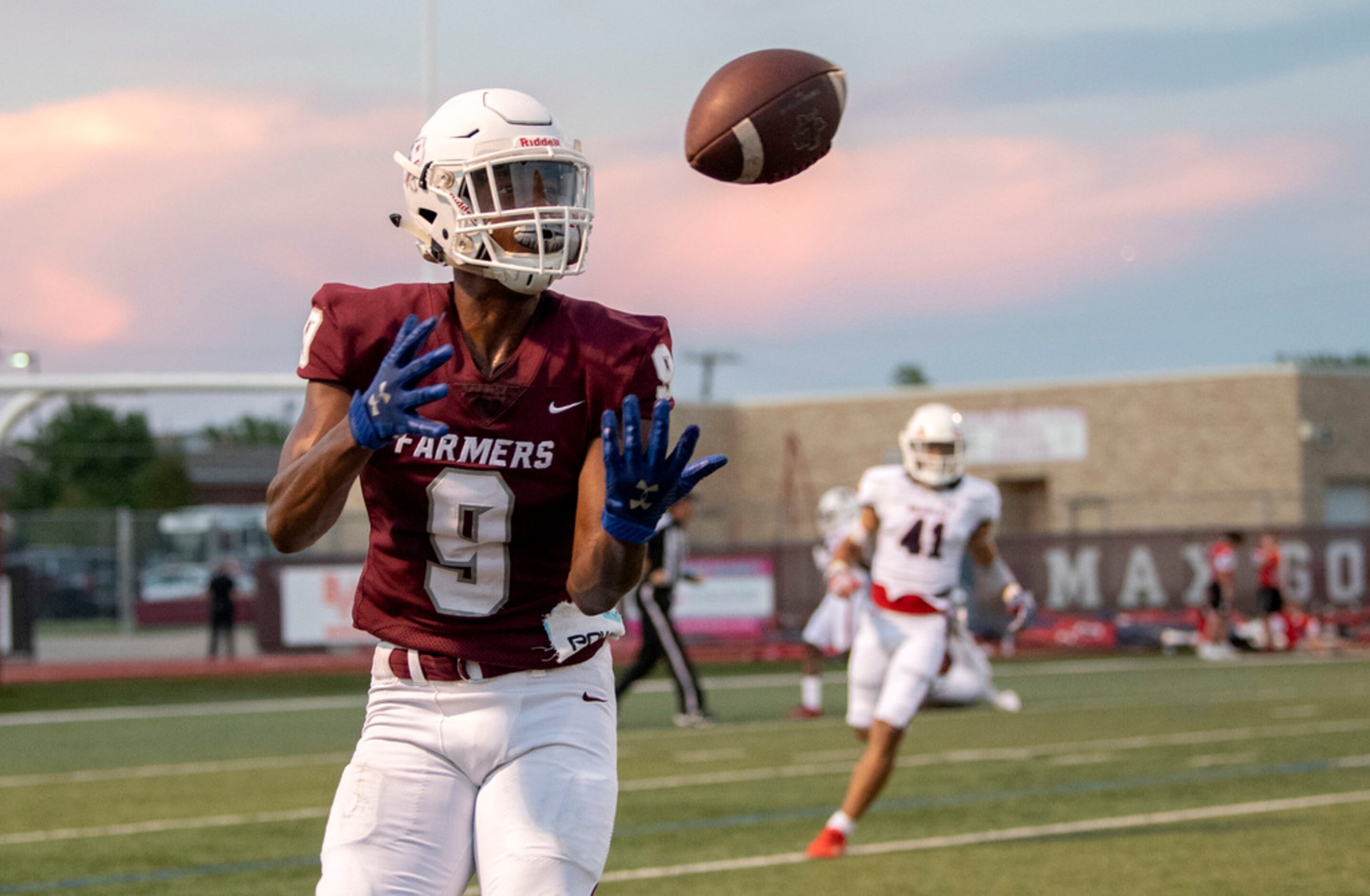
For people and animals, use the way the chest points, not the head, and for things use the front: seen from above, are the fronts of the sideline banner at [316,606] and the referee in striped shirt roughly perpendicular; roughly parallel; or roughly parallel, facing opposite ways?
roughly perpendicular

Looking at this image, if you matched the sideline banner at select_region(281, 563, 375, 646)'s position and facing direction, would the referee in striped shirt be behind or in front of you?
in front

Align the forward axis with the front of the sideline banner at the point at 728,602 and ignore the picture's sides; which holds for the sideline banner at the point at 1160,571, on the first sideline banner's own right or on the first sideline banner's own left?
on the first sideline banner's own left

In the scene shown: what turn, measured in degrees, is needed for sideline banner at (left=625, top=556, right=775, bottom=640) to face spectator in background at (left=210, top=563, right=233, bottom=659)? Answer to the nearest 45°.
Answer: approximately 90° to its right

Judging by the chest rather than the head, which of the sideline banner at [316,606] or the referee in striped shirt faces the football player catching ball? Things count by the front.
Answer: the sideline banner

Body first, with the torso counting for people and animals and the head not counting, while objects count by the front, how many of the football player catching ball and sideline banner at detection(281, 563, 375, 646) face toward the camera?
2

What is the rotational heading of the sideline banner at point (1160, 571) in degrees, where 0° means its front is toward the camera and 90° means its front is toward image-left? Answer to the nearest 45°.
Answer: approximately 0°

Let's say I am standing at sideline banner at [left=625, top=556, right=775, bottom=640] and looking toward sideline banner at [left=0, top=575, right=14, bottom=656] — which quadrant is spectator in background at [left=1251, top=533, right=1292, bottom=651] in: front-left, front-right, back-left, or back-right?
back-left

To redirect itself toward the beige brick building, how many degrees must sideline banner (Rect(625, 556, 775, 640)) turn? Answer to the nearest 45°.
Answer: approximately 135° to its left
